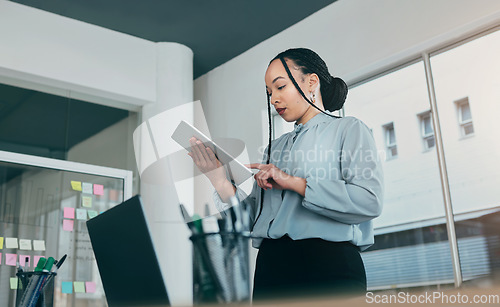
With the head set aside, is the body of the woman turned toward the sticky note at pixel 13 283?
no

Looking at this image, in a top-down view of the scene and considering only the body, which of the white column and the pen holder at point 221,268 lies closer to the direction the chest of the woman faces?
the pen holder

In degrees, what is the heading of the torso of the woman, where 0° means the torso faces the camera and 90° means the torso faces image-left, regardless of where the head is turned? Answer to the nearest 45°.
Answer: approximately 45°

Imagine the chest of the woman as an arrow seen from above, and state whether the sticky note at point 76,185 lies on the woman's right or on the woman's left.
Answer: on the woman's right

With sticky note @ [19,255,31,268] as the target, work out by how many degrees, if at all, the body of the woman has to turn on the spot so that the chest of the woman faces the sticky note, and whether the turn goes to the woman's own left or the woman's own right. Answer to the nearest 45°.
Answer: approximately 90° to the woman's own right

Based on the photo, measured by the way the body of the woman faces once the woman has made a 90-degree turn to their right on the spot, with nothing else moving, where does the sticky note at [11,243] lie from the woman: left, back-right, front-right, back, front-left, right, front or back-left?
front

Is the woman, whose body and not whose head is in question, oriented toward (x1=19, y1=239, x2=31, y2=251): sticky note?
no

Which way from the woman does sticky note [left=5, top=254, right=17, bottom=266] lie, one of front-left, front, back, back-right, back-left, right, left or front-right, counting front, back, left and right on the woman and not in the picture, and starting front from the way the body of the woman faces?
right

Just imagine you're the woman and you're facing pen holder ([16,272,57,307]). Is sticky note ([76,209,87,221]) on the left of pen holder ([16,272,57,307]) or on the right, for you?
right

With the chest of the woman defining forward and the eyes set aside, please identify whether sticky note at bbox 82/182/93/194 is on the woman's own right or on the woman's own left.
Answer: on the woman's own right

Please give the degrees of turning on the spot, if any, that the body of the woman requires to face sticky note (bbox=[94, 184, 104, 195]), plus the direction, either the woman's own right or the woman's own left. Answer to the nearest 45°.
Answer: approximately 90° to the woman's own right

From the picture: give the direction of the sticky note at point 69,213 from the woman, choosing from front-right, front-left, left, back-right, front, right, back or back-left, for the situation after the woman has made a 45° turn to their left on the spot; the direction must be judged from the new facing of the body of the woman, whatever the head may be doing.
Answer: back-right
